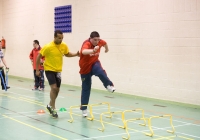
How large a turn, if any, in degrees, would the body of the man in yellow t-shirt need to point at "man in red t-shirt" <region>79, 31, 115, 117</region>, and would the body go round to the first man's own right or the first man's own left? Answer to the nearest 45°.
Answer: approximately 45° to the first man's own left

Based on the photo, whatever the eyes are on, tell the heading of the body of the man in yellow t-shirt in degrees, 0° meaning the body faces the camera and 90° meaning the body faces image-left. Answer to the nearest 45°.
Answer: approximately 315°
